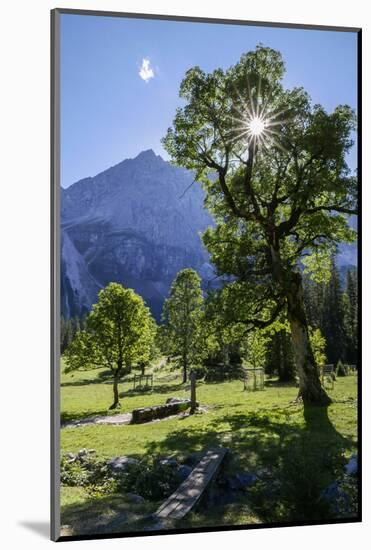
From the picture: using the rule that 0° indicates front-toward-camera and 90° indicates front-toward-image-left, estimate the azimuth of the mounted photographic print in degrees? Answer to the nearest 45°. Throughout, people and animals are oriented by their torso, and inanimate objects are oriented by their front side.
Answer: approximately 315°
